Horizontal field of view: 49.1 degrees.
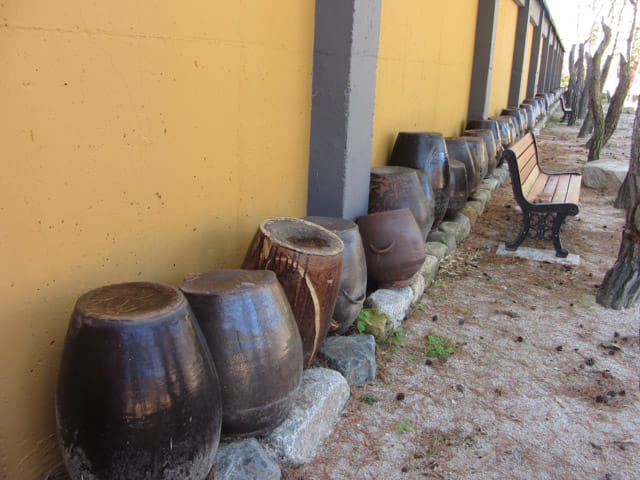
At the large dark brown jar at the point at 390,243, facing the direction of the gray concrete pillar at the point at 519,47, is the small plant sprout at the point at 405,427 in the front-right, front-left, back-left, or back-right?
back-right

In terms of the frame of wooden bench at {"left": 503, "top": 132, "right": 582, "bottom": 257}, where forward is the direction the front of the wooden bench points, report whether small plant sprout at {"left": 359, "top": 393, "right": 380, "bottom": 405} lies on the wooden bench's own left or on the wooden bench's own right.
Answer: on the wooden bench's own right

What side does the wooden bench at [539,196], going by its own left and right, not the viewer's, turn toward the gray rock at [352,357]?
right

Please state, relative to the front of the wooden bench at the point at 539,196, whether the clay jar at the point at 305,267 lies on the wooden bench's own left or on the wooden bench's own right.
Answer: on the wooden bench's own right

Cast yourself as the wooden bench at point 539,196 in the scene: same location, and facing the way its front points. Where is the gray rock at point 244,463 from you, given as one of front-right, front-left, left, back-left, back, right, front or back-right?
right

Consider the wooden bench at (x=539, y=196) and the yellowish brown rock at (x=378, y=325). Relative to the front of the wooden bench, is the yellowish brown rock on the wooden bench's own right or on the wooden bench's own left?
on the wooden bench's own right

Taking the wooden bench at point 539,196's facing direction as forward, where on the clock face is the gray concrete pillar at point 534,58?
The gray concrete pillar is roughly at 9 o'clock from the wooden bench.

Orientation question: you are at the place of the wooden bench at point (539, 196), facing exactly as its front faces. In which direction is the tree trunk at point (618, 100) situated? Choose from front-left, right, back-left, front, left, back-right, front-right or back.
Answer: left

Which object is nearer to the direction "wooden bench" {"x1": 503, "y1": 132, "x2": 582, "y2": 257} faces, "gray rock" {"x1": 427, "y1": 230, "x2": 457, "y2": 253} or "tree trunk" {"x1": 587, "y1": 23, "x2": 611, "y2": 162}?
the tree trunk

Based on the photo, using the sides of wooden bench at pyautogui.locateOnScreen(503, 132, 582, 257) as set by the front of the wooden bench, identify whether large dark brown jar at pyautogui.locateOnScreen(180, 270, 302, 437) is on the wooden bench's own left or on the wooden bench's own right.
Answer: on the wooden bench's own right

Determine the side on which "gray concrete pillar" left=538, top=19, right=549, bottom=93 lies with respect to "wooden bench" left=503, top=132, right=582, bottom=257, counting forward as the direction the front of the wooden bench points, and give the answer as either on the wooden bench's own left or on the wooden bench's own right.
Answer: on the wooden bench's own left

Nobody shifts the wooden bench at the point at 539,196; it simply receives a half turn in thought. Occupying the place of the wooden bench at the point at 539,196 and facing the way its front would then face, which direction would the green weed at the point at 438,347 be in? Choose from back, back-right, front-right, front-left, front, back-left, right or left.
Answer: left

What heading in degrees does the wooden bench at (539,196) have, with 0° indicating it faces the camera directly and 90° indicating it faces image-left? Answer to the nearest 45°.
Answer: approximately 270°

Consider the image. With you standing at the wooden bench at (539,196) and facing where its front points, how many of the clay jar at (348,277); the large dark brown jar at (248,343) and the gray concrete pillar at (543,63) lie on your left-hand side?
1

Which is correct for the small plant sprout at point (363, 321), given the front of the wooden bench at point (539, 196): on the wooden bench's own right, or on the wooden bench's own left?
on the wooden bench's own right

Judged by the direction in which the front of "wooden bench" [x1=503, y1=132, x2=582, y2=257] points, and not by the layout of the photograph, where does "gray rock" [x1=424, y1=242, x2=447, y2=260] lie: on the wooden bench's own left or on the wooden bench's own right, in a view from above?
on the wooden bench's own right
